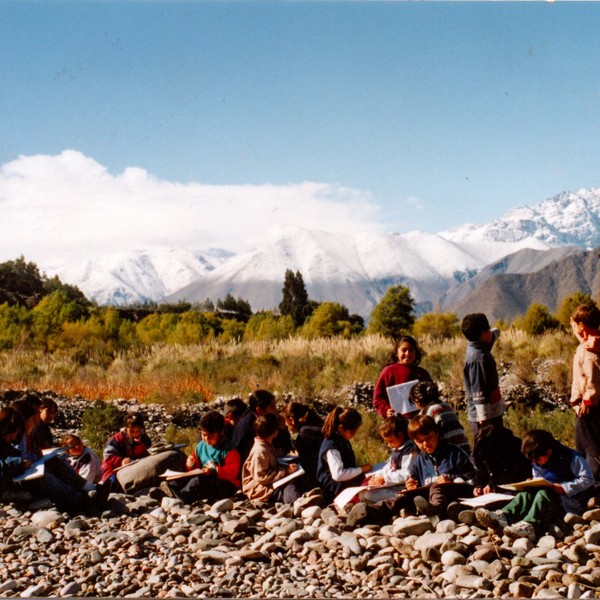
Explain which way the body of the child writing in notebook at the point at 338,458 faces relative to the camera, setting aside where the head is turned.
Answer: to the viewer's right

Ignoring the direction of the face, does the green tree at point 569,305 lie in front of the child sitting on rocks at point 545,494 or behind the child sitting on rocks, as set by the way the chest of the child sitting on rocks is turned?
behind

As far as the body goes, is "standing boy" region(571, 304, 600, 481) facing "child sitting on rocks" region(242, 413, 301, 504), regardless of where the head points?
yes

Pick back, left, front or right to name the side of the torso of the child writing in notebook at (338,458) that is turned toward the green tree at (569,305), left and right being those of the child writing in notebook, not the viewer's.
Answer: left

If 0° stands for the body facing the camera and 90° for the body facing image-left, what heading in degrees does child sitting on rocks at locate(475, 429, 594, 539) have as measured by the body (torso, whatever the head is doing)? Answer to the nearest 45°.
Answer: approximately 45°

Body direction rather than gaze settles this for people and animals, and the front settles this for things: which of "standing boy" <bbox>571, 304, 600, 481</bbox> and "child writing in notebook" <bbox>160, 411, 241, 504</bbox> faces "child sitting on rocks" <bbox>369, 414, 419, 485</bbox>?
the standing boy

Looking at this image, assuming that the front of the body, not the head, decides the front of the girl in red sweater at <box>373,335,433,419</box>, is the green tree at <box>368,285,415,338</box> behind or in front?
behind

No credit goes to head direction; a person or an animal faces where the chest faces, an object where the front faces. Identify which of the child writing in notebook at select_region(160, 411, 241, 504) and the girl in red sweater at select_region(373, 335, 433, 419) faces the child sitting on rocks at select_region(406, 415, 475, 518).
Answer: the girl in red sweater

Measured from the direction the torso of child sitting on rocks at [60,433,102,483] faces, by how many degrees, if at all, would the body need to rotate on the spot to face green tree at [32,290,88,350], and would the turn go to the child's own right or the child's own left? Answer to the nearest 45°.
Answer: approximately 135° to the child's own right

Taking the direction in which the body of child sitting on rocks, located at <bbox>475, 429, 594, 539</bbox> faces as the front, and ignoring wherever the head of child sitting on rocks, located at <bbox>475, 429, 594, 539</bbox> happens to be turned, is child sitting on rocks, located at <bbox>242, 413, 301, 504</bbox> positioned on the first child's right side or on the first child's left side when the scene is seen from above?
on the first child's right side

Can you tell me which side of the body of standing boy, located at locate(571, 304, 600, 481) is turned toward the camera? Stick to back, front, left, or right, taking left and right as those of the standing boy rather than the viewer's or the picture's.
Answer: left

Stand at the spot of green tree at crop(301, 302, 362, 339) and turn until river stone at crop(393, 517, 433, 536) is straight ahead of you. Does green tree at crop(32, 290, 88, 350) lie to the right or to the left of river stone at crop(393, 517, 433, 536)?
right
